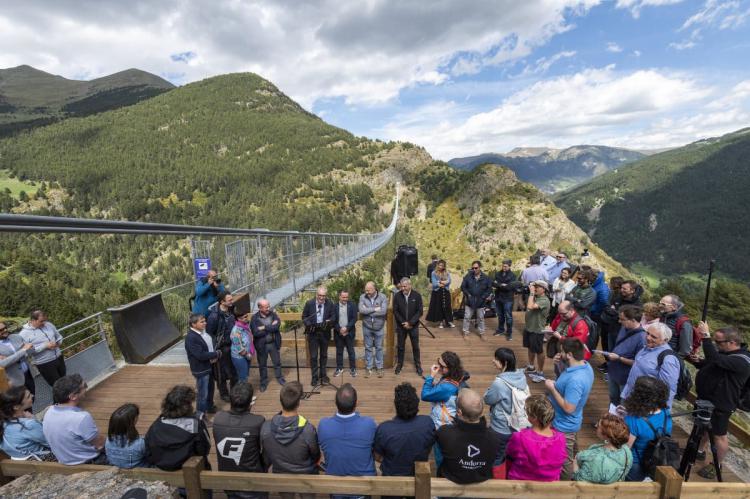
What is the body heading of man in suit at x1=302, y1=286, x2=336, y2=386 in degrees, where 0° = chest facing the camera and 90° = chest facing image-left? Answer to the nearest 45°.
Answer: approximately 0°

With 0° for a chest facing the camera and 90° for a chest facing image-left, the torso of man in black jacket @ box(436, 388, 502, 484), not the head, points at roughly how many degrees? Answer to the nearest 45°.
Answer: approximately 180°

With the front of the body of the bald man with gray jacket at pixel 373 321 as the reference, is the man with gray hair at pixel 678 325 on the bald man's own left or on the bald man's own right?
on the bald man's own left

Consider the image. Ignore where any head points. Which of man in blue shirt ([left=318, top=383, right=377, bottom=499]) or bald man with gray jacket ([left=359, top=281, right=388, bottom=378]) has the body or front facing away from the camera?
the man in blue shirt

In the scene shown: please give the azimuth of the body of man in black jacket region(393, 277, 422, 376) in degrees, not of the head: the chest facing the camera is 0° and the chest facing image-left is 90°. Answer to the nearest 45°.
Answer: approximately 0°

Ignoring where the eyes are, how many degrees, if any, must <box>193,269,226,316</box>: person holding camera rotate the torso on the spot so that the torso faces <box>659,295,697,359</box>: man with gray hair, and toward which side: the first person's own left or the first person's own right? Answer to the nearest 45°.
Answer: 0° — they already face them

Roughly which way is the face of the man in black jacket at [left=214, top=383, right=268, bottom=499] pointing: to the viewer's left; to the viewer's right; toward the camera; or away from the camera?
away from the camera

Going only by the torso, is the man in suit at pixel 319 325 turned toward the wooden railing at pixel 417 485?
yes

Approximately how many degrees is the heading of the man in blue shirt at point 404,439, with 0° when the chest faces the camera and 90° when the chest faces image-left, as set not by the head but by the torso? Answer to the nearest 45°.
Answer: approximately 180°
